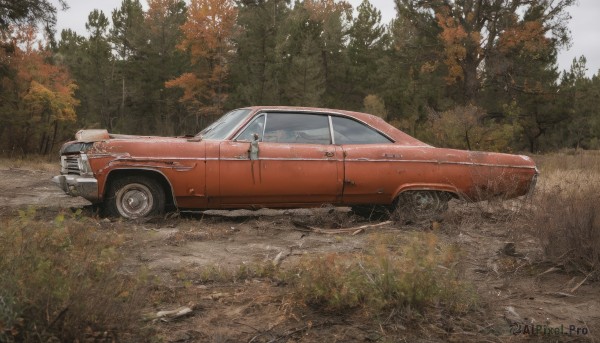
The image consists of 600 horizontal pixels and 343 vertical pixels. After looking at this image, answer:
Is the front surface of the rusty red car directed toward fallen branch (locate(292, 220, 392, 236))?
no

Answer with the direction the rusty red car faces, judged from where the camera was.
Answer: facing to the left of the viewer

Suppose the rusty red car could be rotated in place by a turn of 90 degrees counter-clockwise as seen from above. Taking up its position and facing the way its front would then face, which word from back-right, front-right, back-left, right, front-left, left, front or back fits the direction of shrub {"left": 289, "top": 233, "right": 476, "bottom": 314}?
front
